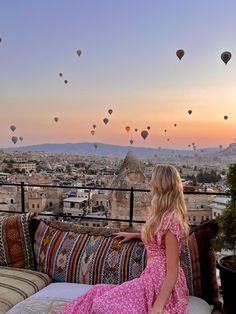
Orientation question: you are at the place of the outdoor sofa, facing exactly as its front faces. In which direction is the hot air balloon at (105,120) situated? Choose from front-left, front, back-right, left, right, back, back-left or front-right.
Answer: back

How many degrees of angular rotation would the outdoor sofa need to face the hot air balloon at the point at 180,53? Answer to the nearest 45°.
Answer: approximately 180°

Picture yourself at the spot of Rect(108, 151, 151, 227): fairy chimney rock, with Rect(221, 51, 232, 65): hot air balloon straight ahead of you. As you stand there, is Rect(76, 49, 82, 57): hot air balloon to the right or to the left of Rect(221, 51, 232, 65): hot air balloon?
left

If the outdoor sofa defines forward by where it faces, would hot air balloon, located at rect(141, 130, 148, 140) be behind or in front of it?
behind

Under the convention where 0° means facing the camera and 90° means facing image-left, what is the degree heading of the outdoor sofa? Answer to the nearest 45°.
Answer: approximately 0°
